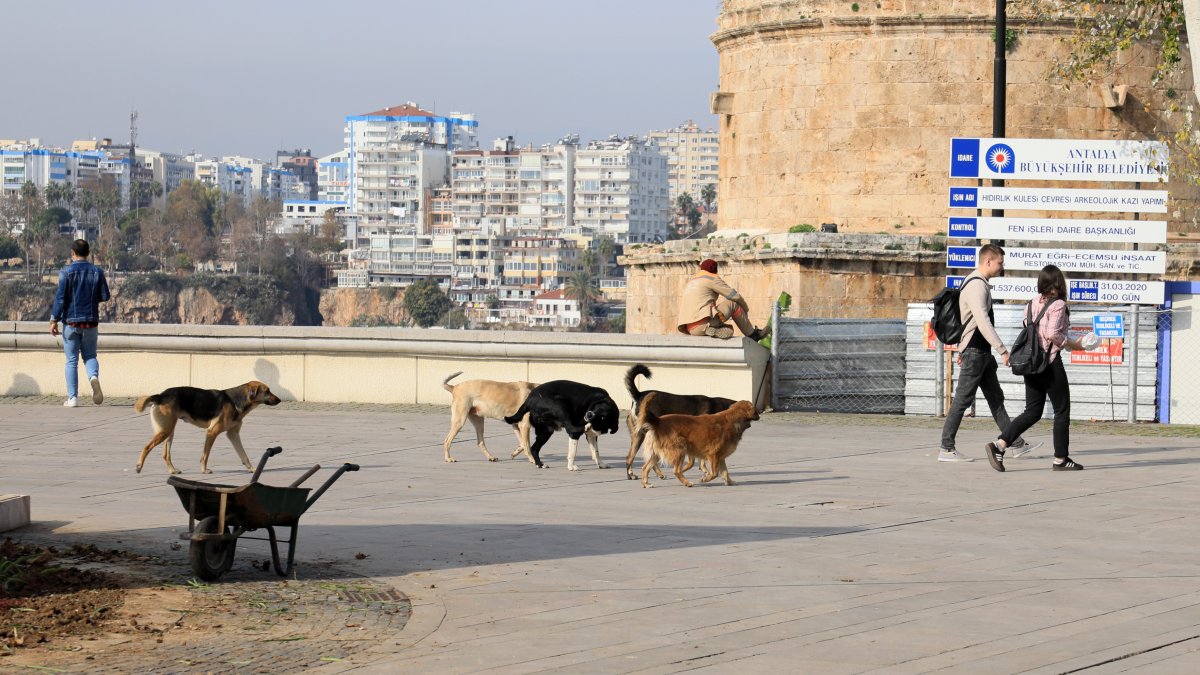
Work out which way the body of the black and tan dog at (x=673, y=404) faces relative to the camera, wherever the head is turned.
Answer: to the viewer's right

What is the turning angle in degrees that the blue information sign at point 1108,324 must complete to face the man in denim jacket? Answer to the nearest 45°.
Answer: approximately 45° to its right

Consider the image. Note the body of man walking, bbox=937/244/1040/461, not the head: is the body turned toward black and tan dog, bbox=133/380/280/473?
no

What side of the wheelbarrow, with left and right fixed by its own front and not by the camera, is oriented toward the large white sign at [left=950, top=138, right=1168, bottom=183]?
back

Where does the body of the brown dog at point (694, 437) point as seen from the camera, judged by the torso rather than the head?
to the viewer's right

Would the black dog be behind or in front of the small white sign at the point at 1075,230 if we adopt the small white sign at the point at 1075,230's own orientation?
in front

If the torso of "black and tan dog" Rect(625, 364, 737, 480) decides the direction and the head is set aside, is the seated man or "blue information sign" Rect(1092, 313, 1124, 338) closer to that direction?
the blue information sign

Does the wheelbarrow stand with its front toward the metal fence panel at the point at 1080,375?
no

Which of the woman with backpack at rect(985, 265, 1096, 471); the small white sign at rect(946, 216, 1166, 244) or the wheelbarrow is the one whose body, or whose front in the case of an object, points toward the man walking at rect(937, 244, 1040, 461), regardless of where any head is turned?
the small white sign

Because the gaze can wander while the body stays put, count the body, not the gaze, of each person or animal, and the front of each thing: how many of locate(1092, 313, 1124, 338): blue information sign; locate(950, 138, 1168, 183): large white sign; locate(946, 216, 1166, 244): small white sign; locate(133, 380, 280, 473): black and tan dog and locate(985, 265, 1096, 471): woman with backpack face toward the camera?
3

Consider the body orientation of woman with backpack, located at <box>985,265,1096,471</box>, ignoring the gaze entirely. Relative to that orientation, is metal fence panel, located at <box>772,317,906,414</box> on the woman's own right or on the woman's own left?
on the woman's own left

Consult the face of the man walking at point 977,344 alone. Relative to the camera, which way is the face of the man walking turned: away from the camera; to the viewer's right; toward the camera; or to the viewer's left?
to the viewer's right

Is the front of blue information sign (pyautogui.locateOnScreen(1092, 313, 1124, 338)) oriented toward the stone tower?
no

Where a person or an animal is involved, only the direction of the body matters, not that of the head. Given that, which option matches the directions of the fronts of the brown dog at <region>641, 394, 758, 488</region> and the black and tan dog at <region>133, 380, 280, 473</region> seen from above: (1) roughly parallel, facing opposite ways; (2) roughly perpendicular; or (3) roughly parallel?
roughly parallel

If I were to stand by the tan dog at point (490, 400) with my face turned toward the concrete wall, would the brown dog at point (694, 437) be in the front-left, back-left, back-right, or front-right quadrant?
back-right

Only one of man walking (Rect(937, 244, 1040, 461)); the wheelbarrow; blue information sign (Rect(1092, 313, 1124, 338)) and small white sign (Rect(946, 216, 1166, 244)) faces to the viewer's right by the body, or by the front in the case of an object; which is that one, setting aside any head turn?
the man walking

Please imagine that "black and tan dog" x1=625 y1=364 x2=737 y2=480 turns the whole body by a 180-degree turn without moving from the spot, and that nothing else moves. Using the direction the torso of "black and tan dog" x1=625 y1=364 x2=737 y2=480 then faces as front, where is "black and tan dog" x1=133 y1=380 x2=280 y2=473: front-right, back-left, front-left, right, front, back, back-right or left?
front

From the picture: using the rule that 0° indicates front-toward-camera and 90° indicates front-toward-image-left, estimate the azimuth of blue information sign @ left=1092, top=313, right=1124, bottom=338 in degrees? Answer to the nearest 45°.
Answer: approximately 0°

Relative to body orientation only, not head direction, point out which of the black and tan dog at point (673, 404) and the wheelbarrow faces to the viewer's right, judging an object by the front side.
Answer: the black and tan dog

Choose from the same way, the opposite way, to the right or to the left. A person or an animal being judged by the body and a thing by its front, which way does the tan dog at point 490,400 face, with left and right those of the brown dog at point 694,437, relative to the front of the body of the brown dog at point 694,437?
the same way

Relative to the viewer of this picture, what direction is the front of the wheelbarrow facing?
facing the viewer and to the left of the viewer

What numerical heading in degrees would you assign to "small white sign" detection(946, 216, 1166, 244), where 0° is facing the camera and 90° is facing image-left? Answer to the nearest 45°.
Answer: approximately 0°

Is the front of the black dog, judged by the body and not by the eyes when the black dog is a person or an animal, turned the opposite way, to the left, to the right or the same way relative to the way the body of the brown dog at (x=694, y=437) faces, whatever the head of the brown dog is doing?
the same way

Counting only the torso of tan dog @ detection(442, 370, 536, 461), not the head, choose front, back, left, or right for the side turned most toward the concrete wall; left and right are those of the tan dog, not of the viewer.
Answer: left

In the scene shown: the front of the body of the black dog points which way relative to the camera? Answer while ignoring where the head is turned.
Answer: to the viewer's right

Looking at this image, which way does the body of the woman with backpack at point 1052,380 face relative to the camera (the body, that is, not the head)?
to the viewer's right
